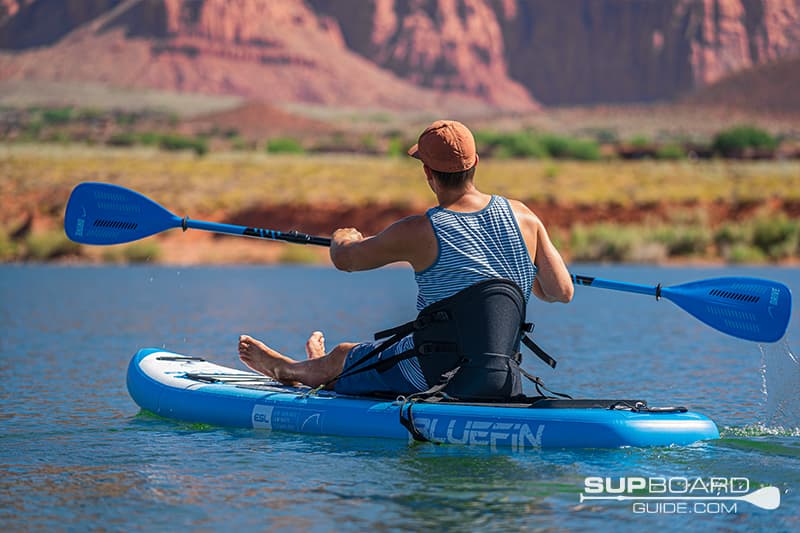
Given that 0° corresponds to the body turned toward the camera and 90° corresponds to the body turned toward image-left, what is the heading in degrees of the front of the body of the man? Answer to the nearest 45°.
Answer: approximately 135°

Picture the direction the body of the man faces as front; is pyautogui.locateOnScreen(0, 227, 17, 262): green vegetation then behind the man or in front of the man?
in front

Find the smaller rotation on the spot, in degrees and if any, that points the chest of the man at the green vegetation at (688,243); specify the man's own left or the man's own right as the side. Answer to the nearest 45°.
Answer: approximately 45° to the man's own right

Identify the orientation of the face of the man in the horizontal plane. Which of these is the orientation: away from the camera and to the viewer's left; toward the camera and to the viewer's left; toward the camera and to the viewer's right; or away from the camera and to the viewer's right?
away from the camera and to the viewer's left
